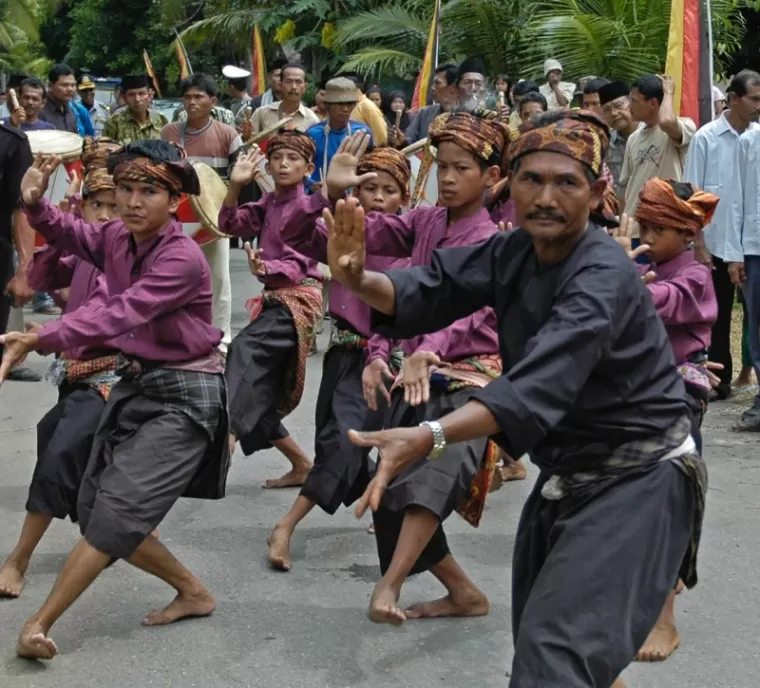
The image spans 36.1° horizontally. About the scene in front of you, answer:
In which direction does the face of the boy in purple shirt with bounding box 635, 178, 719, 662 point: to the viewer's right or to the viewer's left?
to the viewer's left

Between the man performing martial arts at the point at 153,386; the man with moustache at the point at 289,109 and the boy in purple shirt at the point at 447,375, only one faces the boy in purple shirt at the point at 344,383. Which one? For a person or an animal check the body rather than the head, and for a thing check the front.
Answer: the man with moustache

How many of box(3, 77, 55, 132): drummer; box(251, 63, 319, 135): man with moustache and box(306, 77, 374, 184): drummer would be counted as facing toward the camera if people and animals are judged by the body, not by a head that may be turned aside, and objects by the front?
3

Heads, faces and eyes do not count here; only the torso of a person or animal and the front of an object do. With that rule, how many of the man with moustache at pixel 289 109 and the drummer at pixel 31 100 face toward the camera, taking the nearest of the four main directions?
2

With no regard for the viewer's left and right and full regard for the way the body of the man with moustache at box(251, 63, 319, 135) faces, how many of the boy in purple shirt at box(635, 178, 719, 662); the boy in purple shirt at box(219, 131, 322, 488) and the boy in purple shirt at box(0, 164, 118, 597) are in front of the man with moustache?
3

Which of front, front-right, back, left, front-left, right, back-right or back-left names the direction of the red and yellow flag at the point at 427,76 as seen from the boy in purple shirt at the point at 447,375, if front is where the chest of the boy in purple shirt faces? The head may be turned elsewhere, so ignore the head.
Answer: back-right

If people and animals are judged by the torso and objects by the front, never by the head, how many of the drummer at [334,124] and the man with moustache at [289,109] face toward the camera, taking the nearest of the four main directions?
2

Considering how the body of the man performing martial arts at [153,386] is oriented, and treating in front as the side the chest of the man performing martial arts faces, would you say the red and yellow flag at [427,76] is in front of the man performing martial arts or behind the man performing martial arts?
behind

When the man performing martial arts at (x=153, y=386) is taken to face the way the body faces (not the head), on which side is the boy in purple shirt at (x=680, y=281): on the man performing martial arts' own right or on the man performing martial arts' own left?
on the man performing martial arts' own left
